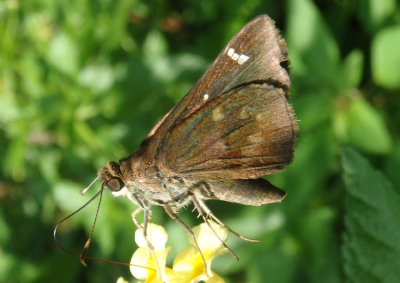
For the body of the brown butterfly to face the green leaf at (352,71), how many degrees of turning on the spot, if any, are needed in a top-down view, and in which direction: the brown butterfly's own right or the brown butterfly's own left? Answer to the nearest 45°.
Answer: approximately 135° to the brown butterfly's own right

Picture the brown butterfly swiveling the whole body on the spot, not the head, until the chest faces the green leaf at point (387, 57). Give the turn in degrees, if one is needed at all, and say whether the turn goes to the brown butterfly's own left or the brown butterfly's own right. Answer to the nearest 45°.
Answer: approximately 135° to the brown butterfly's own right

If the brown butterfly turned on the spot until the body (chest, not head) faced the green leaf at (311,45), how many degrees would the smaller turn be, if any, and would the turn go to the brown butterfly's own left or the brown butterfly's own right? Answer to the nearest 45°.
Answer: approximately 135° to the brown butterfly's own right

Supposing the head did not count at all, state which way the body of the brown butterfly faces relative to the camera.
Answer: to the viewer's left
